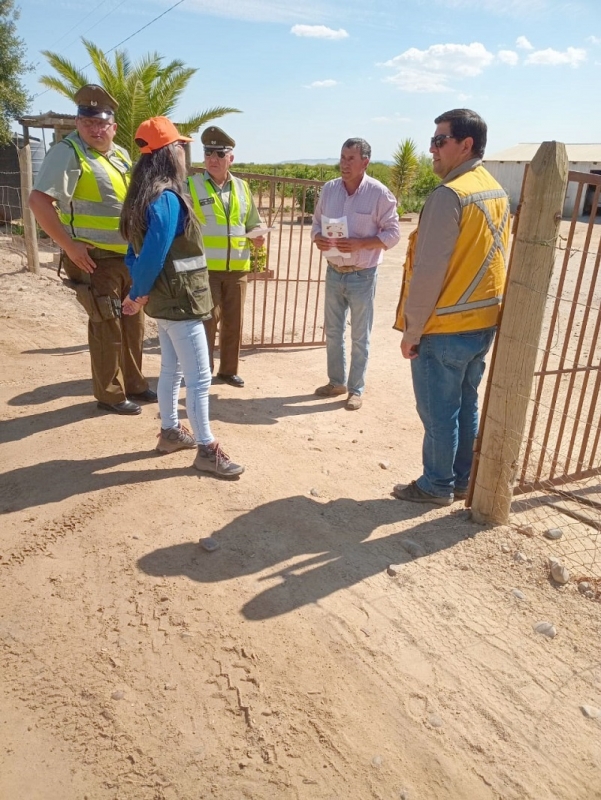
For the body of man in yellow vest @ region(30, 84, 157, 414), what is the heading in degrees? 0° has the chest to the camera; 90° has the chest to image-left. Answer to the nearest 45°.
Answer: approximately 315°

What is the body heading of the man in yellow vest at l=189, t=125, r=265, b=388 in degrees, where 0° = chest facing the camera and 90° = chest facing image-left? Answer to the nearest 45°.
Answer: approximately 0°

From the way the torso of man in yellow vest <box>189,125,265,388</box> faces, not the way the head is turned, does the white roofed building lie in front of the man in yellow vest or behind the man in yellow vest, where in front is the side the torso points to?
behind

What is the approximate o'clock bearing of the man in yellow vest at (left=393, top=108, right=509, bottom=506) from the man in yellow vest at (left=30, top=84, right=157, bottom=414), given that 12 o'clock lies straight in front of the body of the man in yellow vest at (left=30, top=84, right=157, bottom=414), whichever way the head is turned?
the man in yellow vest at (left=393, top=108, right=509, bottom=506) is roughly at 12 o'clock from the man in yellow vest at (left=30, top=84, right=157, bottom=414).

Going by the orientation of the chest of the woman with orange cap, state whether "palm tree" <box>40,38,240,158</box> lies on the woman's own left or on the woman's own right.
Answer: on the woman's own left

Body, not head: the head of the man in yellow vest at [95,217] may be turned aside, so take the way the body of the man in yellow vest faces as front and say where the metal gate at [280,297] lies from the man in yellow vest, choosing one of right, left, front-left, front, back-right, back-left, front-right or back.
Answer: left

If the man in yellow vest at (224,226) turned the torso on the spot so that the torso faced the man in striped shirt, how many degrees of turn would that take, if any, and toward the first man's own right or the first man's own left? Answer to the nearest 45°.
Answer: approximately 90° to the first man's own left

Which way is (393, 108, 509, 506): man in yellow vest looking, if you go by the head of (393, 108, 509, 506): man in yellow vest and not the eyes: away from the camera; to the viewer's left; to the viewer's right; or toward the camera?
to the viewer's left

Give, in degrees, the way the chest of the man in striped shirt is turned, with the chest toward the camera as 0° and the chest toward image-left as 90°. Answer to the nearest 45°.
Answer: approximately 45°
